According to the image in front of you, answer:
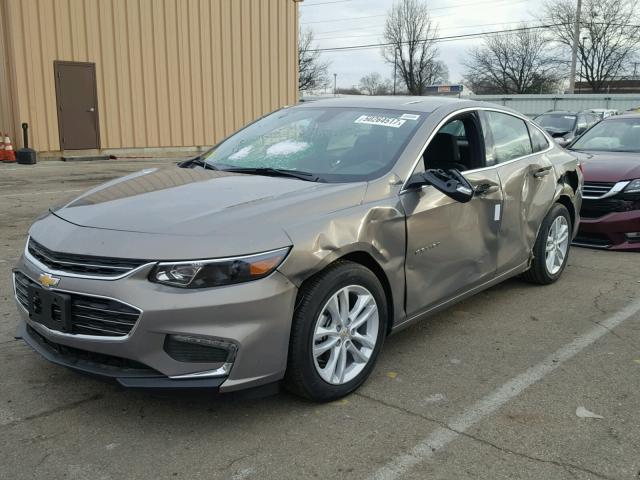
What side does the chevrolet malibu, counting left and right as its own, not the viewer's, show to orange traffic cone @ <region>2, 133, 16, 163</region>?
right

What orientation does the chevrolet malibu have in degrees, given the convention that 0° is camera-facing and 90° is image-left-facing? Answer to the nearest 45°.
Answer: approximately 45°

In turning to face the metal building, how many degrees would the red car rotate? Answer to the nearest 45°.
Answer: approximately 90° to its right

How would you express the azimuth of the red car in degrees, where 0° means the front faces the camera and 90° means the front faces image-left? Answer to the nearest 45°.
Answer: approximately 45°

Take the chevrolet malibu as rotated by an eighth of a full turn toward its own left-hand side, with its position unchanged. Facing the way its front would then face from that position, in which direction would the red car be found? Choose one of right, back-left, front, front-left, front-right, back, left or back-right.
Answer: back-left

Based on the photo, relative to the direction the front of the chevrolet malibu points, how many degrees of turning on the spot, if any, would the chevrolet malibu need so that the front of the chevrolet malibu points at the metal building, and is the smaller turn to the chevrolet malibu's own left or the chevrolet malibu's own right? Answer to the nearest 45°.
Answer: approximately 135° to the chevrolet malibu's own right

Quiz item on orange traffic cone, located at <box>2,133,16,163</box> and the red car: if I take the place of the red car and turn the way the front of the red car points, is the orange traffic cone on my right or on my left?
on my right
